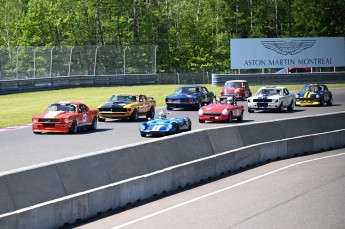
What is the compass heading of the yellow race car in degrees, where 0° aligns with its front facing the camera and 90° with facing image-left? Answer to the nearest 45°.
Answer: approximately 45°

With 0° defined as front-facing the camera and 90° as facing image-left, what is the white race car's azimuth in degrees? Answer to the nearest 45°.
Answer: approximately 45°

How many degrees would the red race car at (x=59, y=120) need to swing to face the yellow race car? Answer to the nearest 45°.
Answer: approximately 180°

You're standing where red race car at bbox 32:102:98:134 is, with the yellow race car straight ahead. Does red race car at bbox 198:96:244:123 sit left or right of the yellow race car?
right

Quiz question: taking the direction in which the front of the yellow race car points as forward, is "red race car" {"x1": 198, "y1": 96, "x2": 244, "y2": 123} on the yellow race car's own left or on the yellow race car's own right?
on the yellow race car's own left

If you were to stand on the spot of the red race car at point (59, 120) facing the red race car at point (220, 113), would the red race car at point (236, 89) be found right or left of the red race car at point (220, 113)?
left

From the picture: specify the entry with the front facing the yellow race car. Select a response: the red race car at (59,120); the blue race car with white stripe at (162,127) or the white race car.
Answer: the white race car
